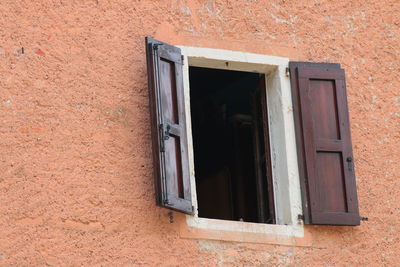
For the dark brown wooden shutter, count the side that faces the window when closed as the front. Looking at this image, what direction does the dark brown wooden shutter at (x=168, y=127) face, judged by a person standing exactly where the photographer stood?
facing the viewer and to the right of the viewer
